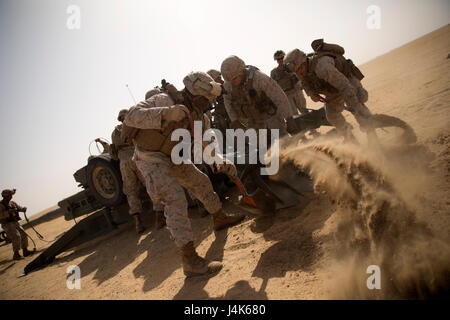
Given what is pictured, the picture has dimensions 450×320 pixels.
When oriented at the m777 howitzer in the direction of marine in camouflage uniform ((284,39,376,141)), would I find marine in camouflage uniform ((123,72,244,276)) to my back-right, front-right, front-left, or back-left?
front-right

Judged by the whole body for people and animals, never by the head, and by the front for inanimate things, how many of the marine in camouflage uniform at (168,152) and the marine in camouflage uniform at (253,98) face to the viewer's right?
1

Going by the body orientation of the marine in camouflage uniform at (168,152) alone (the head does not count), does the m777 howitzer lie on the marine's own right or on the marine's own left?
on the marine's own left

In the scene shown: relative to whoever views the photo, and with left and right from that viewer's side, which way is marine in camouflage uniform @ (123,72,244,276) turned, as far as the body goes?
facing to the right of the viewer

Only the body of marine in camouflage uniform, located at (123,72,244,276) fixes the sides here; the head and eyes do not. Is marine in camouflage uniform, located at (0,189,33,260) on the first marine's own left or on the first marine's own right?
on the first marine's own left

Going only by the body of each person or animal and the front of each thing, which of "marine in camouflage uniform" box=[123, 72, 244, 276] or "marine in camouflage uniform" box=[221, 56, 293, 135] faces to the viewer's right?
"marine in camouflage uniform" box=[123, 72, 244, 276]

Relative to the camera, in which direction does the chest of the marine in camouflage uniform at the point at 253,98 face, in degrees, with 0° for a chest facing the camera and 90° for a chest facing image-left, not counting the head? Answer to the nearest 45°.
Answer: approximately 45°

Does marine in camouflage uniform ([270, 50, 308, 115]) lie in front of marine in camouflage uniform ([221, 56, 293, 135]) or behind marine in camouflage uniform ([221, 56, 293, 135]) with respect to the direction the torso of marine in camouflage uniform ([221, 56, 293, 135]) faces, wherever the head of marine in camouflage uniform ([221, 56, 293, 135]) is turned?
behind
